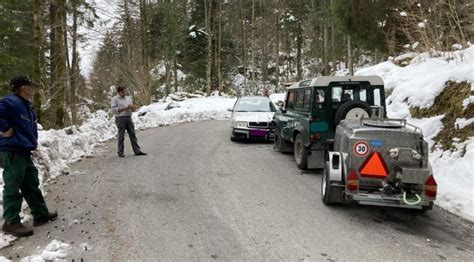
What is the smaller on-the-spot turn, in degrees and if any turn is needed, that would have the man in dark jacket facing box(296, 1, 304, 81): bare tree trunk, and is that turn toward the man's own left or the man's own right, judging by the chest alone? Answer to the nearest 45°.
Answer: approximately 45° to the man's own left

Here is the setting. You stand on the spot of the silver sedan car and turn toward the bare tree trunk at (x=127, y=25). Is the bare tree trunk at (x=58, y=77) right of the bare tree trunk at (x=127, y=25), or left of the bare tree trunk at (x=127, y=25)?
left

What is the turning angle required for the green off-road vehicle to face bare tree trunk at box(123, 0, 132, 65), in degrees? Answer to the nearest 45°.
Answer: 0° — it already faces it

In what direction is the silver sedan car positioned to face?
toward the camera

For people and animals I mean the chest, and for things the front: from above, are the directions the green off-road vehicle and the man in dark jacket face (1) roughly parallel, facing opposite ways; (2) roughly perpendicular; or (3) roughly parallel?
roughly perpendicular

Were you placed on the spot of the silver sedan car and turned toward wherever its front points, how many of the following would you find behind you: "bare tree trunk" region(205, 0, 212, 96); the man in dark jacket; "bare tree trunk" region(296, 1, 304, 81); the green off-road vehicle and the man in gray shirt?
2

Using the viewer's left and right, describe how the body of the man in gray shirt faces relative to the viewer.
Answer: facing the viewer and to the right of the viewer

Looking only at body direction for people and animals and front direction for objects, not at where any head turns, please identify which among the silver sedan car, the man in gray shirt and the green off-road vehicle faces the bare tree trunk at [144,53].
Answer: the green off-road vehicle

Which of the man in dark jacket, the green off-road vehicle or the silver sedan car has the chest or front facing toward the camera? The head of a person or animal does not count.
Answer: the silver sedan car

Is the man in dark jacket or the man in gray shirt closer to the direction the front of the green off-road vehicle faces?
the man in gray shirt

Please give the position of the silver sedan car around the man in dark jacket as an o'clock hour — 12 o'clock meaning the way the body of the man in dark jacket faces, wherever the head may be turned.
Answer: The silver sedan car is roughly at 11 o'clock from the man in dark jacket.

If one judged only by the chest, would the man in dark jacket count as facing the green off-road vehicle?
yes

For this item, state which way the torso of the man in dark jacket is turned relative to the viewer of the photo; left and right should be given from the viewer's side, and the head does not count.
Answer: facing to the right of the viewer

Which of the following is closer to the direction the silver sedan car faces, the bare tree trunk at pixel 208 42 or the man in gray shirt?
the man in gray shirt

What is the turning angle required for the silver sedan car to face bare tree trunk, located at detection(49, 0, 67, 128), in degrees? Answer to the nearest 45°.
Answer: approximately 90° to its right

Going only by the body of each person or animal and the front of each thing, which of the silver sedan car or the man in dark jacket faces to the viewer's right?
the man in dark jacket

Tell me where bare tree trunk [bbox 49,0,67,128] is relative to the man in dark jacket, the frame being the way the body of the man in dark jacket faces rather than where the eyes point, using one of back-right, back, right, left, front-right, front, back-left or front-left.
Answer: left

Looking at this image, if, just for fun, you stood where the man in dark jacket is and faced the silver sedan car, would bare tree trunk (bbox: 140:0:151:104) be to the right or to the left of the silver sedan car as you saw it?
left

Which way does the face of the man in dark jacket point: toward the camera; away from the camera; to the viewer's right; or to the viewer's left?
to the viewer's right
